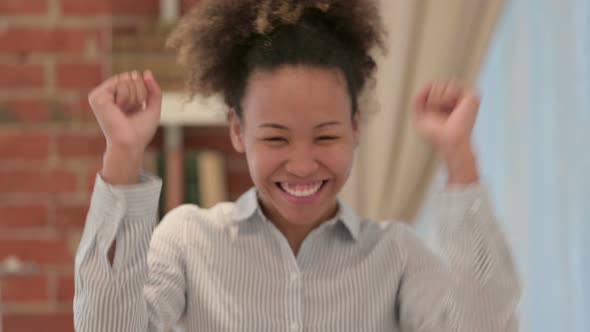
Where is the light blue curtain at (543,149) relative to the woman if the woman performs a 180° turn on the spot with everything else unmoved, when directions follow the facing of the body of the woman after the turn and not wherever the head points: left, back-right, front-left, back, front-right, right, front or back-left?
front-right

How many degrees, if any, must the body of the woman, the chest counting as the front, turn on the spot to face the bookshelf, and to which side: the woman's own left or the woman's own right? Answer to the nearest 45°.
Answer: approximately 180°

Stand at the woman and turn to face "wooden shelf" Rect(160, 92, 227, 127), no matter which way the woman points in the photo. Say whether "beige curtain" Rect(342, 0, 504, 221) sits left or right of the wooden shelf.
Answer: right

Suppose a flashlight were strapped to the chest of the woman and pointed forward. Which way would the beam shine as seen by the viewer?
toward the camera

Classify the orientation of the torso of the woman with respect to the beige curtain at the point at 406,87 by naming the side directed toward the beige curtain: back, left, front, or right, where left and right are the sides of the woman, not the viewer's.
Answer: back

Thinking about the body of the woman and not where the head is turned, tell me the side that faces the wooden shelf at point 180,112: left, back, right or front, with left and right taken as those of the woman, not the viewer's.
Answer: back
